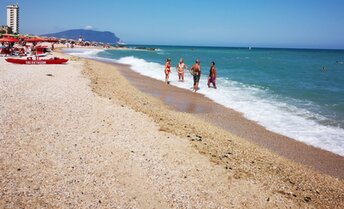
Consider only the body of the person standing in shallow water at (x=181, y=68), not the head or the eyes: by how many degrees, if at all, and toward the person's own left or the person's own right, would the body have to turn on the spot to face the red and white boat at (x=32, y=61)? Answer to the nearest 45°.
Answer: approximately 90° to the person's own right

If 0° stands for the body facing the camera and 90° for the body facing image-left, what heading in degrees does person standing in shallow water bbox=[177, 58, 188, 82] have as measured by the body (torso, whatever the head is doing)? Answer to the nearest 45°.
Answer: approximately 0°
